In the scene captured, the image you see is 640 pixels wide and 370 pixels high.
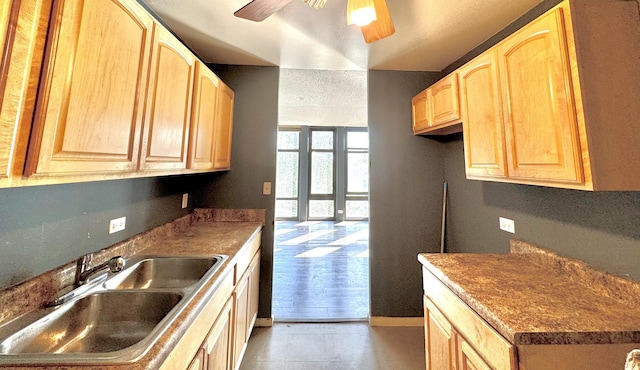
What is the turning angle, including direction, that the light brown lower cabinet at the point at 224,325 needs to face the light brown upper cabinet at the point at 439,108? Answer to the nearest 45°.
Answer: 0° — it already faces it

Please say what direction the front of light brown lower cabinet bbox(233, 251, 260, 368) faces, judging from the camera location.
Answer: facing to the right of the viewer

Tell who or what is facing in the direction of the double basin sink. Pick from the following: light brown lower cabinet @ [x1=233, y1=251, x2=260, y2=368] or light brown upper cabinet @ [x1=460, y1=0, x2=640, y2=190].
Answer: the light brown upper cabinet

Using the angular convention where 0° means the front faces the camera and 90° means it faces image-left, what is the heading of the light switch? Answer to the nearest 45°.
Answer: approximately 0°

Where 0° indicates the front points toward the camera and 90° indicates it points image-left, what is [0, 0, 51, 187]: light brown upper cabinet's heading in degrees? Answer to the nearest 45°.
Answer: approximately 315°

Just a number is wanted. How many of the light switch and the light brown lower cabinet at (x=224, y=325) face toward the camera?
1

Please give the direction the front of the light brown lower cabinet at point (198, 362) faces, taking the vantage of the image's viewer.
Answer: facing to the right of the viewer

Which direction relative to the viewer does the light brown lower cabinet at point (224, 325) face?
to the viewer's right
